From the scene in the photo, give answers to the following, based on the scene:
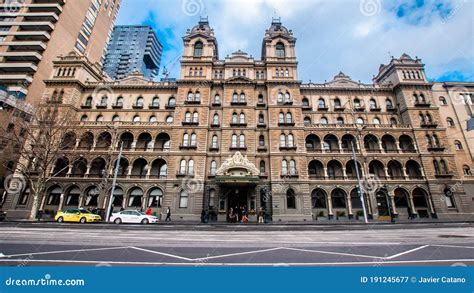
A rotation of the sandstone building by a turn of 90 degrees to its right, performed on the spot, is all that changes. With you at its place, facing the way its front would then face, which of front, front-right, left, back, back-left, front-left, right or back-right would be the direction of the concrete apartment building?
front

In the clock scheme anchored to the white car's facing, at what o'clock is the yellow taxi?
The yellow taxi is roughly at 7 o'clock from the white car.

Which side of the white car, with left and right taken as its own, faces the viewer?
right

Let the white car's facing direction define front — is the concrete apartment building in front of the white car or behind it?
behind

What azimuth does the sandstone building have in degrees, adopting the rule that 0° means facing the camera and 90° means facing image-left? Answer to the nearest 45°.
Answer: approximately 0°

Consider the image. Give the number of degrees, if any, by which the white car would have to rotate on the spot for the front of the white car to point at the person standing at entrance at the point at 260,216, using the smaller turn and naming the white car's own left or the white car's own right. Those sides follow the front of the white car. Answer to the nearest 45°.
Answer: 0° — it already faces them

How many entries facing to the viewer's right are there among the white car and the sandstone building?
1
